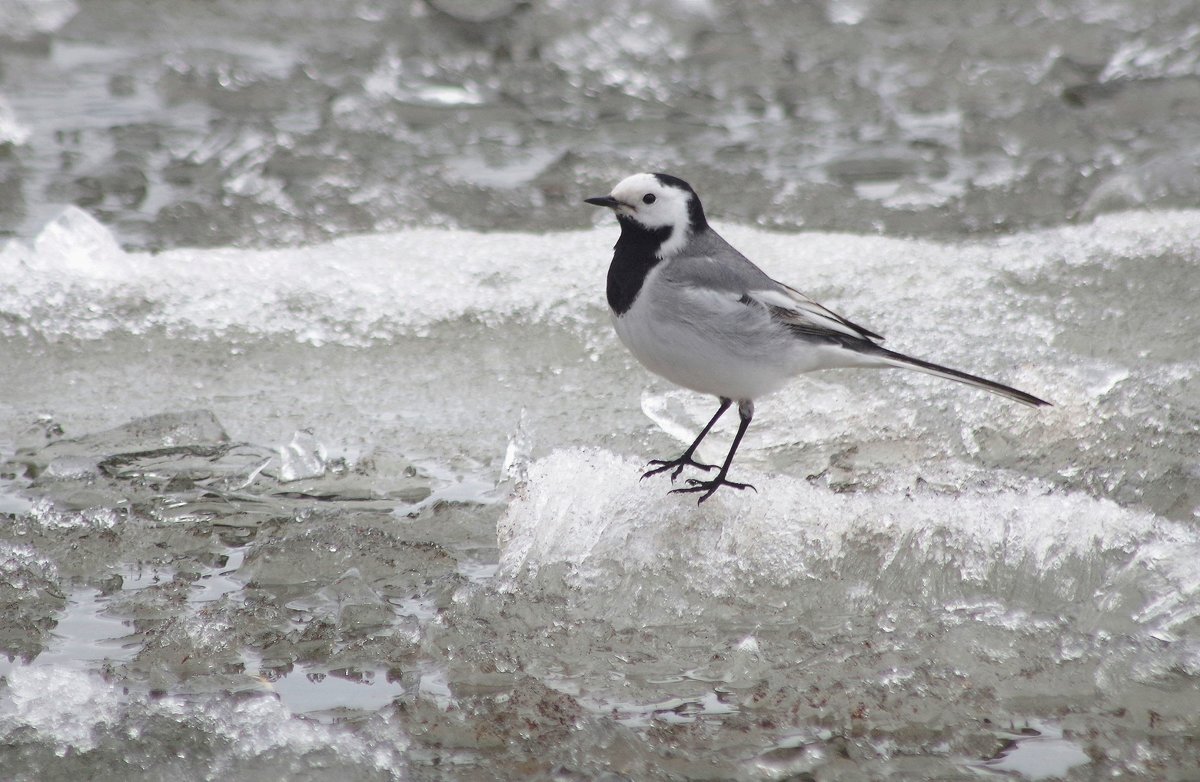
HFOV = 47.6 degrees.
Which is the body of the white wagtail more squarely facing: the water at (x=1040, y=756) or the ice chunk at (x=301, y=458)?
the ice chunk

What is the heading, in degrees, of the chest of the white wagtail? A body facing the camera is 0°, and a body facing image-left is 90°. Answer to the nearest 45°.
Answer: approximately 90°

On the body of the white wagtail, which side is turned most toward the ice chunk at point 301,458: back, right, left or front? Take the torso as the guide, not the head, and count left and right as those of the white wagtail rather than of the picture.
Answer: front

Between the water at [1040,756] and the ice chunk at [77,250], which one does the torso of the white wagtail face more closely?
the ice chunk

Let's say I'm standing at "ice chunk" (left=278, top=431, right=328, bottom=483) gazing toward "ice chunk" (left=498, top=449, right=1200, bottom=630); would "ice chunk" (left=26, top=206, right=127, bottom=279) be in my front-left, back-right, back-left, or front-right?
back-left

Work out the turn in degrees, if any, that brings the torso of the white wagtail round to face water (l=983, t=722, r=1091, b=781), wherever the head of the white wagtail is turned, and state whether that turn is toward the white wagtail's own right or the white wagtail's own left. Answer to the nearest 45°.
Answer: approximately 135° to the white wagtail's own left

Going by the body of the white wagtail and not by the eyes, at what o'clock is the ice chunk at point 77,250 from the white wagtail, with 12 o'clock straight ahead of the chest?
The ice chunk is roughly at 1 o'clock from the white wagtail.
